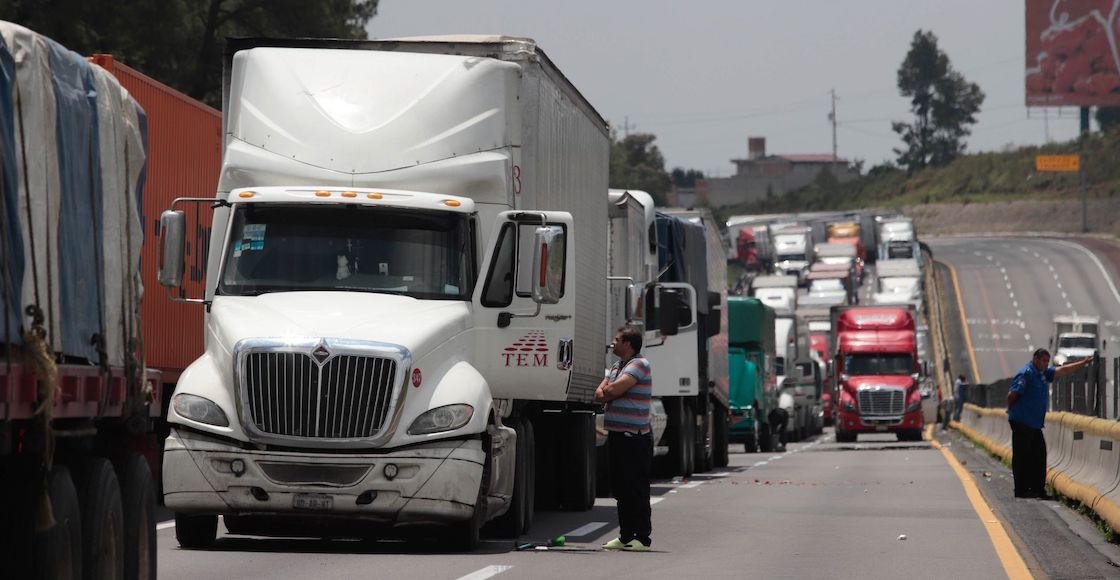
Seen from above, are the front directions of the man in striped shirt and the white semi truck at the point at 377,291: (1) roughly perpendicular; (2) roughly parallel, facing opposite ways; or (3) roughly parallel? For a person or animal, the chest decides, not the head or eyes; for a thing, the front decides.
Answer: roughly perpendicular

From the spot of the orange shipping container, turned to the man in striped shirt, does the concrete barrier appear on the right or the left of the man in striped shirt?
left

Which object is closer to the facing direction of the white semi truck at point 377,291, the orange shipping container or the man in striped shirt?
the man in striped shirt

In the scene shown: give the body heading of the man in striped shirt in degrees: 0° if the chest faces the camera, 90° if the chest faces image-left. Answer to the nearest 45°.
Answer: approximately 90°

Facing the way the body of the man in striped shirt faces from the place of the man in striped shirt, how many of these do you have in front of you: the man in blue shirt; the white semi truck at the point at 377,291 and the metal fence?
1

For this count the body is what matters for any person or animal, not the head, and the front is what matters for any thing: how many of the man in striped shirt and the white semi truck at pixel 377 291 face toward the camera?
1

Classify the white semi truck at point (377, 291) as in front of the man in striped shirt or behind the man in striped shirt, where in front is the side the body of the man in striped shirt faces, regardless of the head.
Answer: in front

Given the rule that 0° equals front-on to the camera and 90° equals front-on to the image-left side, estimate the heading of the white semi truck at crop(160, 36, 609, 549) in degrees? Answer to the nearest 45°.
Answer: approximately 0°

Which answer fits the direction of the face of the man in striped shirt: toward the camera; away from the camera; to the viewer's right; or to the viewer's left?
to the viewer's left
